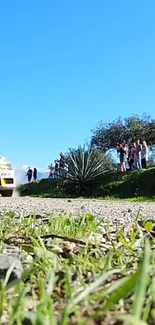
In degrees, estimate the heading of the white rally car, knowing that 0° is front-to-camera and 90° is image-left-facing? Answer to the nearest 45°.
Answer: approximately 0°

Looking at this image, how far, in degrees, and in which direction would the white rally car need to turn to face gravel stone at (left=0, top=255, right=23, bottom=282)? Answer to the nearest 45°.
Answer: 0° — it already faces it
